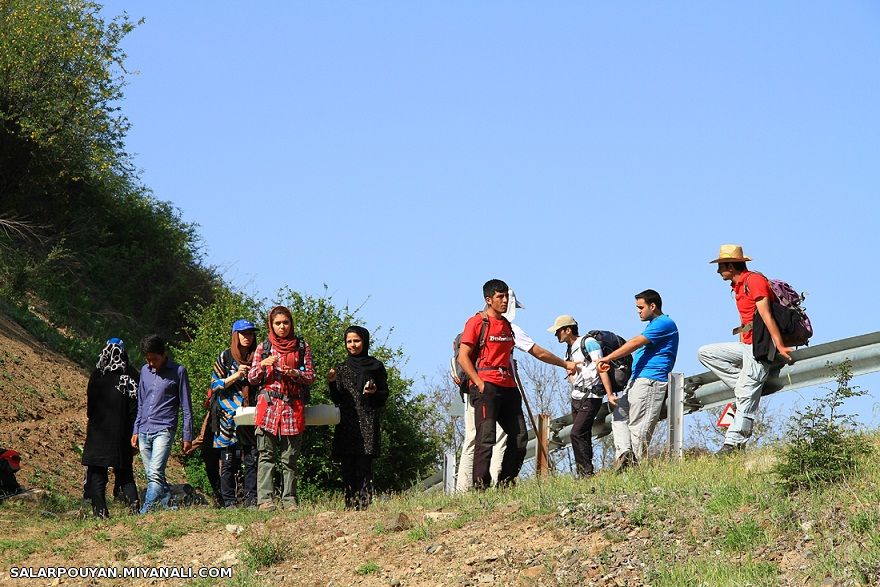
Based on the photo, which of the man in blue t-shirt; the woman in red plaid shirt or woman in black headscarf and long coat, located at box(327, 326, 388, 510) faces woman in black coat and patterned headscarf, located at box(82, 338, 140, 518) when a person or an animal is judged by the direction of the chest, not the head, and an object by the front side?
the man in blue t-shirt

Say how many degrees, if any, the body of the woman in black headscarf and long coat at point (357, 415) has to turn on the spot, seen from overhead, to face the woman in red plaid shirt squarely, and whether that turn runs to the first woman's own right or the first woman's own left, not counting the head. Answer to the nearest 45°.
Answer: approximately 90° to the first woman's own right

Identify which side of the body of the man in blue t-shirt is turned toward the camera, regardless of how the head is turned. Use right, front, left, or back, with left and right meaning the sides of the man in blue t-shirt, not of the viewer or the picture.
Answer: left

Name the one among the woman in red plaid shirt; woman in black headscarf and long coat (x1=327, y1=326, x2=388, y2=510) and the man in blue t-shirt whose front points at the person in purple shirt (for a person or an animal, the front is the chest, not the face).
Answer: the man in blue t-shirt

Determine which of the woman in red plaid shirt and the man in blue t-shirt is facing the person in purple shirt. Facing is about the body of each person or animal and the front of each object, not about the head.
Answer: the man in blue t-shirt

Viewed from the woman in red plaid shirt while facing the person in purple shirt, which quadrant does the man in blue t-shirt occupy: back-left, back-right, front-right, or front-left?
back-right

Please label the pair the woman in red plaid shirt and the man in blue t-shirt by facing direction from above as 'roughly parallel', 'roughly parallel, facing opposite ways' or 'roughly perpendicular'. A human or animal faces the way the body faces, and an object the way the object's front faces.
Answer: roughly perpendicular

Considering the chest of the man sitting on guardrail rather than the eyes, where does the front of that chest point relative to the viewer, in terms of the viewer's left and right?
facing to the left of the viewer

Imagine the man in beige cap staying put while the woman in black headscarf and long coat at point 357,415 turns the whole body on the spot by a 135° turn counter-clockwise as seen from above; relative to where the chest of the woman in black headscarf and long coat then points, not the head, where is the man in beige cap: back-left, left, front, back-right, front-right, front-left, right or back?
front-right

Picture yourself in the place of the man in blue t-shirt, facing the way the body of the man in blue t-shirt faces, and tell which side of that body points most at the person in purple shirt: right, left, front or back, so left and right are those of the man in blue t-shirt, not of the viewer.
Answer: front

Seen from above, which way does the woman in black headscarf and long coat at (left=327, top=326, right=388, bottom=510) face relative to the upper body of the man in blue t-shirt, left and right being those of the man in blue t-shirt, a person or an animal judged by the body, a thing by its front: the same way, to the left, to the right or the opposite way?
to the left

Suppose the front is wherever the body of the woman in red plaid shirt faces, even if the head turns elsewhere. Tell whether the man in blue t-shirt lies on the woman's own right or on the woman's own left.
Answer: on the woman's own left

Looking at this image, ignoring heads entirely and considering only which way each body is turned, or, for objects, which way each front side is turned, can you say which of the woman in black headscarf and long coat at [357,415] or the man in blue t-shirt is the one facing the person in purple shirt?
the man in blue t-shirt
